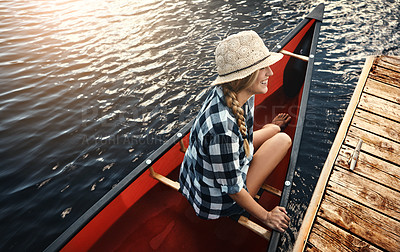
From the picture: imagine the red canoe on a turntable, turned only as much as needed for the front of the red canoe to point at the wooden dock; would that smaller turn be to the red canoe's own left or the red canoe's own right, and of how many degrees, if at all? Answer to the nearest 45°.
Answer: approximately 45° to the red canoe's own right

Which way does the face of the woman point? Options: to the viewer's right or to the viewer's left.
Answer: to the viewer's right

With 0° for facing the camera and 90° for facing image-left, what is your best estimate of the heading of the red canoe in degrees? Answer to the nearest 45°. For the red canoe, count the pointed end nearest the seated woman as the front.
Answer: approximately 225°
